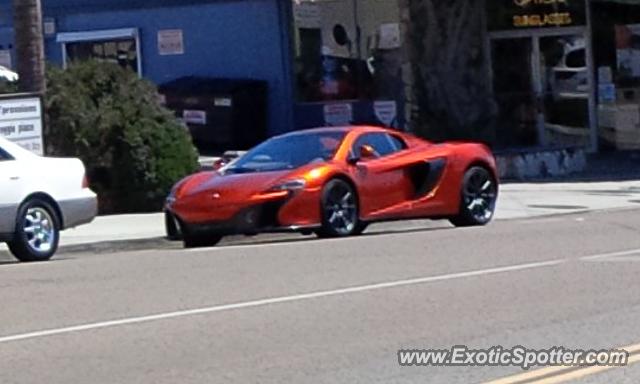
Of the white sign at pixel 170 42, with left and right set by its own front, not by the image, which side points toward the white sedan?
front

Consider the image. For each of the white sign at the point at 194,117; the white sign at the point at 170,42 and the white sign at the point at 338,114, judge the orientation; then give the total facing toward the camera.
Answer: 3

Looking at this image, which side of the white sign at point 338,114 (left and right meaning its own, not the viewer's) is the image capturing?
front

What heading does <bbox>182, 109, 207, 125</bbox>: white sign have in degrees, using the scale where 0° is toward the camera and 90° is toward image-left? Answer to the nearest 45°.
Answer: approximately 0°

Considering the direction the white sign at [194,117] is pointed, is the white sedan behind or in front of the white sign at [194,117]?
in front

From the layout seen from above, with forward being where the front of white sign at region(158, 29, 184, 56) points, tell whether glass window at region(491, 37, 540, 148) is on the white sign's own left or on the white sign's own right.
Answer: on the white sign's own left

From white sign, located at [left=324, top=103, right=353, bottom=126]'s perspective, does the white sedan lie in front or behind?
in front

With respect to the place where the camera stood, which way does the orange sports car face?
facing the viewer and to the left of the viewer

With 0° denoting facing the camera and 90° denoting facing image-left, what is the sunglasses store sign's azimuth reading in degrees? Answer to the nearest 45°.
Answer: approximately 0°
